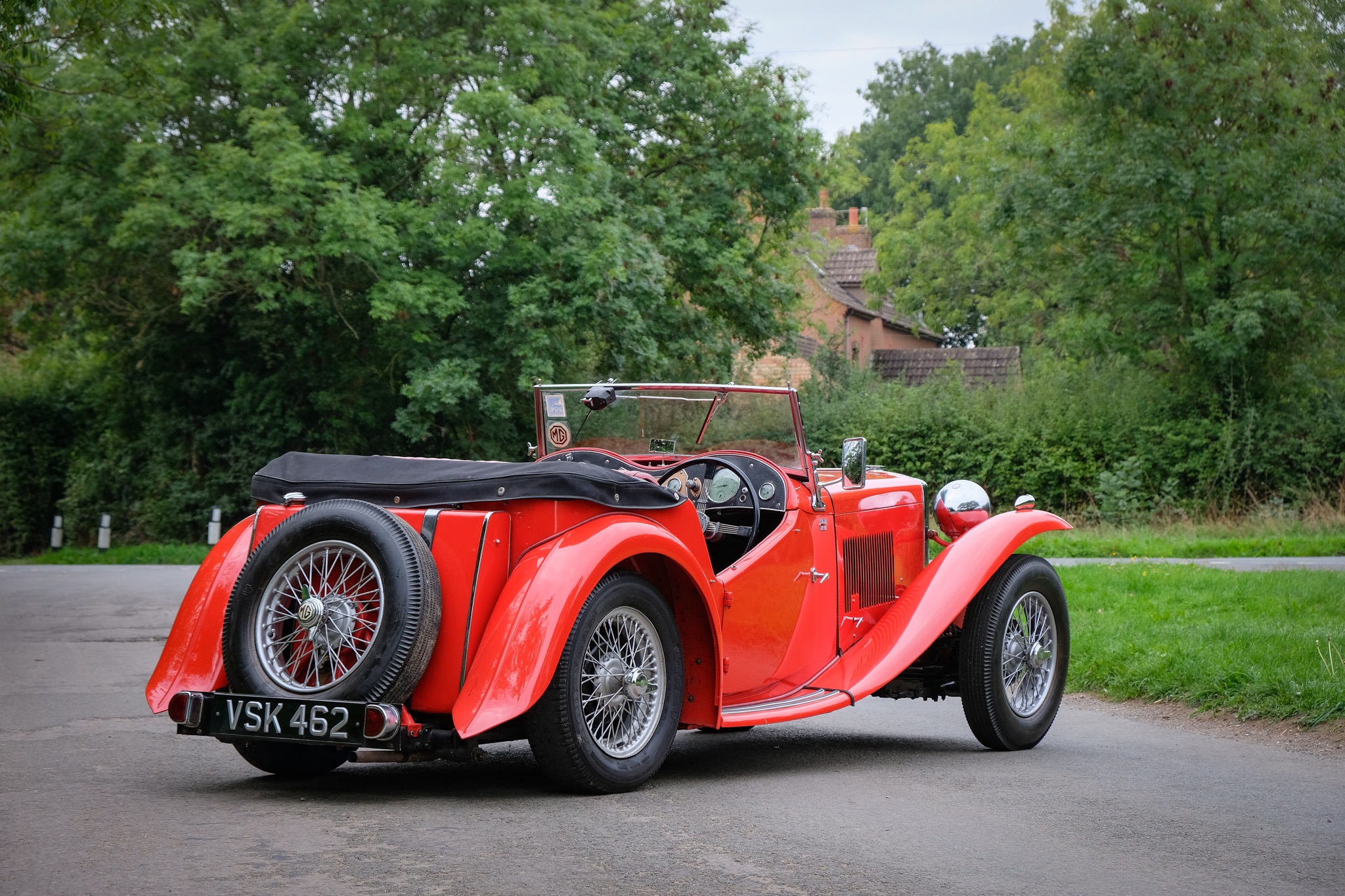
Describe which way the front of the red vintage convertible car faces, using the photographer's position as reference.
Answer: facing away from the viewer and to the right of the viewer

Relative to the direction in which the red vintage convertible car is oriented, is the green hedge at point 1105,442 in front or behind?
in front

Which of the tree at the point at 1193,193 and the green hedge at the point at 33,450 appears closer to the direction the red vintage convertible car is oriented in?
the tree

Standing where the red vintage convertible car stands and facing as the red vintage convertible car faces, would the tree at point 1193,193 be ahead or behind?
ahead

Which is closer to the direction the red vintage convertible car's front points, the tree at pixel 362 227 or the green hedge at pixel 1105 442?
the green hedge

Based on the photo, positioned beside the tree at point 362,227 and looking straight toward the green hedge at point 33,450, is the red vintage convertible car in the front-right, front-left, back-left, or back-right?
back-left

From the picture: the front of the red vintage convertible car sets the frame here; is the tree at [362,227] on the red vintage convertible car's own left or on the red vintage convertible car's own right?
on the red vintage convertible car's own left

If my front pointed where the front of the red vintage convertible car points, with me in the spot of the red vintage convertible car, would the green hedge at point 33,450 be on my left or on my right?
on my left
